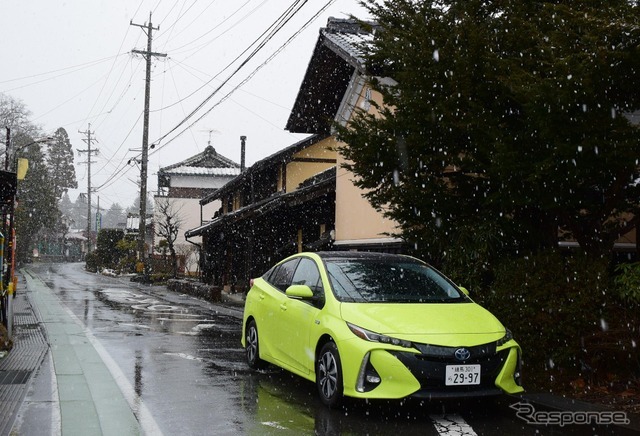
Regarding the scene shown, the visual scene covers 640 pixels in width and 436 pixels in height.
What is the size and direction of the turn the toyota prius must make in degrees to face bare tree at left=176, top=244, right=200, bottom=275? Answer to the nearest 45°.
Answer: approximately 135° to its left

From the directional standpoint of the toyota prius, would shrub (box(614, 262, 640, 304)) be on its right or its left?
on its left

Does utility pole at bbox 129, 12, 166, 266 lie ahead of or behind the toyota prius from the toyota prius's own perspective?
behind

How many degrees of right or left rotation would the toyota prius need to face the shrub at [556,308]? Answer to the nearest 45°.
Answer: approximately 90° to its left
